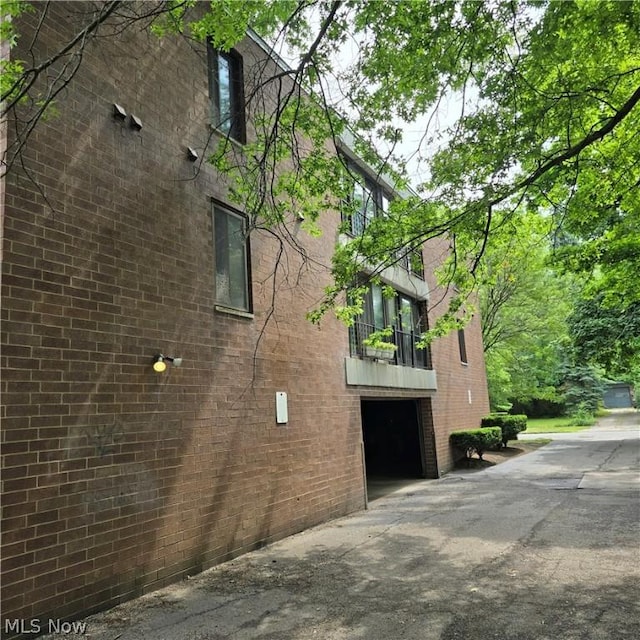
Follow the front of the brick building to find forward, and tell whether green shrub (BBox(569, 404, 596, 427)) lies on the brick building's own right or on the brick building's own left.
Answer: on the brick building's own left

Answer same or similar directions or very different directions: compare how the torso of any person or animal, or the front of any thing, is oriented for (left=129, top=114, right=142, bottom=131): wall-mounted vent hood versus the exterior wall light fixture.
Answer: same or similar directions

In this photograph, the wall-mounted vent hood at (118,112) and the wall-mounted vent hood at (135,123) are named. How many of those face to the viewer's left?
0

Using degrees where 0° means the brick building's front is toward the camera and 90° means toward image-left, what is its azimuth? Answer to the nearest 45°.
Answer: approximately 315°

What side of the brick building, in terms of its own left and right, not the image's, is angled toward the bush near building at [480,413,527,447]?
left

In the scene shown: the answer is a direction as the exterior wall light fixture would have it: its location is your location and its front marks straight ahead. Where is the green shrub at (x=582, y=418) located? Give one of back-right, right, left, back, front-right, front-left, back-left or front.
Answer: left

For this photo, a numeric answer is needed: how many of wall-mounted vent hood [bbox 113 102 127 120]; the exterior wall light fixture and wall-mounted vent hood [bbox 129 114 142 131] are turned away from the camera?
0

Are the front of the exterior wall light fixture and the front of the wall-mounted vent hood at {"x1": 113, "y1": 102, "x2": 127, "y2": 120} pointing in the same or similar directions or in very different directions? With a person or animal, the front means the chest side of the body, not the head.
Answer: same or similar directions

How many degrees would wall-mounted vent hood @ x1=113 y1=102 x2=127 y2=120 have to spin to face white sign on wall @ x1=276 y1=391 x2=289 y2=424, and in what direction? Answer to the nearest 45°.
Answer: approximately 90° to its left

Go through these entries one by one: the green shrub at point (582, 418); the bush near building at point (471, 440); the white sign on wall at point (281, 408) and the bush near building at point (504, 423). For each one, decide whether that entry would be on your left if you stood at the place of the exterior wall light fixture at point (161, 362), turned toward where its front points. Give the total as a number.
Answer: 4

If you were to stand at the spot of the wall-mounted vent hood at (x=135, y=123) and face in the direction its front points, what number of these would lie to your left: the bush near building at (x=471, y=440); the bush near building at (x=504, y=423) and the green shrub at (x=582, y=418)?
3

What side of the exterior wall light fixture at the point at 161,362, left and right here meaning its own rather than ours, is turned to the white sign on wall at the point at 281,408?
left

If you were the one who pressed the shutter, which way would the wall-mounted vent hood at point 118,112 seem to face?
facing the viewer and to the right of the viewer

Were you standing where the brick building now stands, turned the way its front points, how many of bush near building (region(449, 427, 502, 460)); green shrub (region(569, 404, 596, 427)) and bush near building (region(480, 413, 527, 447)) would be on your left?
3
